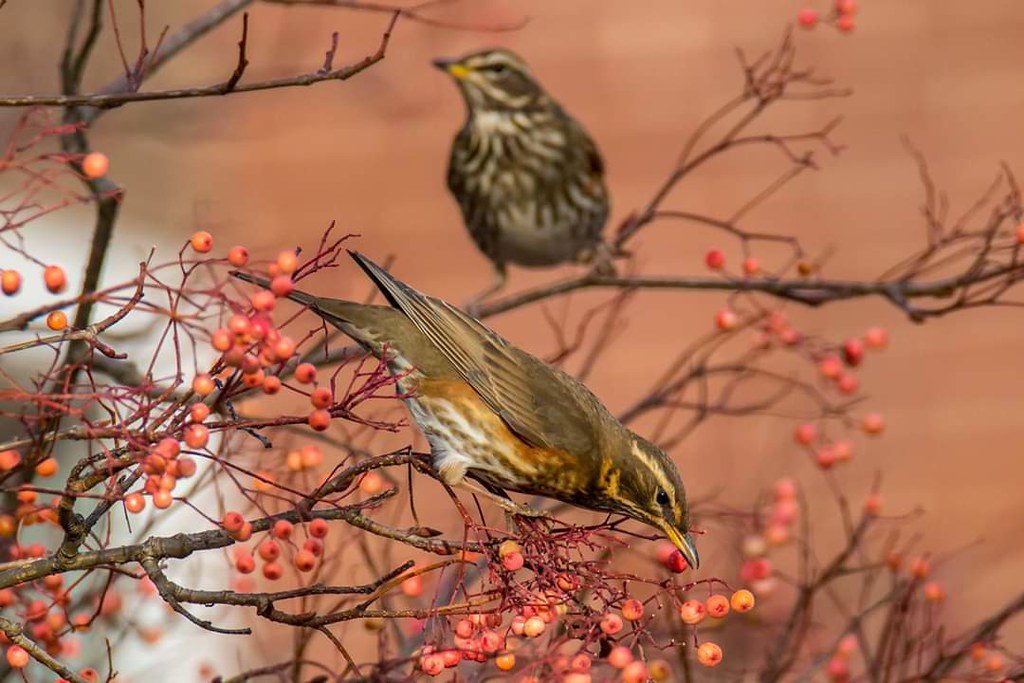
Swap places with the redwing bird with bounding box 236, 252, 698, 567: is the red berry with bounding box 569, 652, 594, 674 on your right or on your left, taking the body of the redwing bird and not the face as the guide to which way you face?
on your right

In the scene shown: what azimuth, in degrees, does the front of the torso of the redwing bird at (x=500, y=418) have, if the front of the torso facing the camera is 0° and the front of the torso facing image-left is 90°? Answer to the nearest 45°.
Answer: approximately 270°

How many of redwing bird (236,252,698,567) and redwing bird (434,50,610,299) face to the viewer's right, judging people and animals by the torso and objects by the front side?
1

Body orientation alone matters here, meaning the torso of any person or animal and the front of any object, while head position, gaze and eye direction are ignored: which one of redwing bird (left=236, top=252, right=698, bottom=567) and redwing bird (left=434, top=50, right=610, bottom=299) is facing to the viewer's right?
redwing bird (left=236, top=252, right=698, bottom=567)

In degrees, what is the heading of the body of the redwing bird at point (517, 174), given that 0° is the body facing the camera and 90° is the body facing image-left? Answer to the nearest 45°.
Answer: approximately 45°
